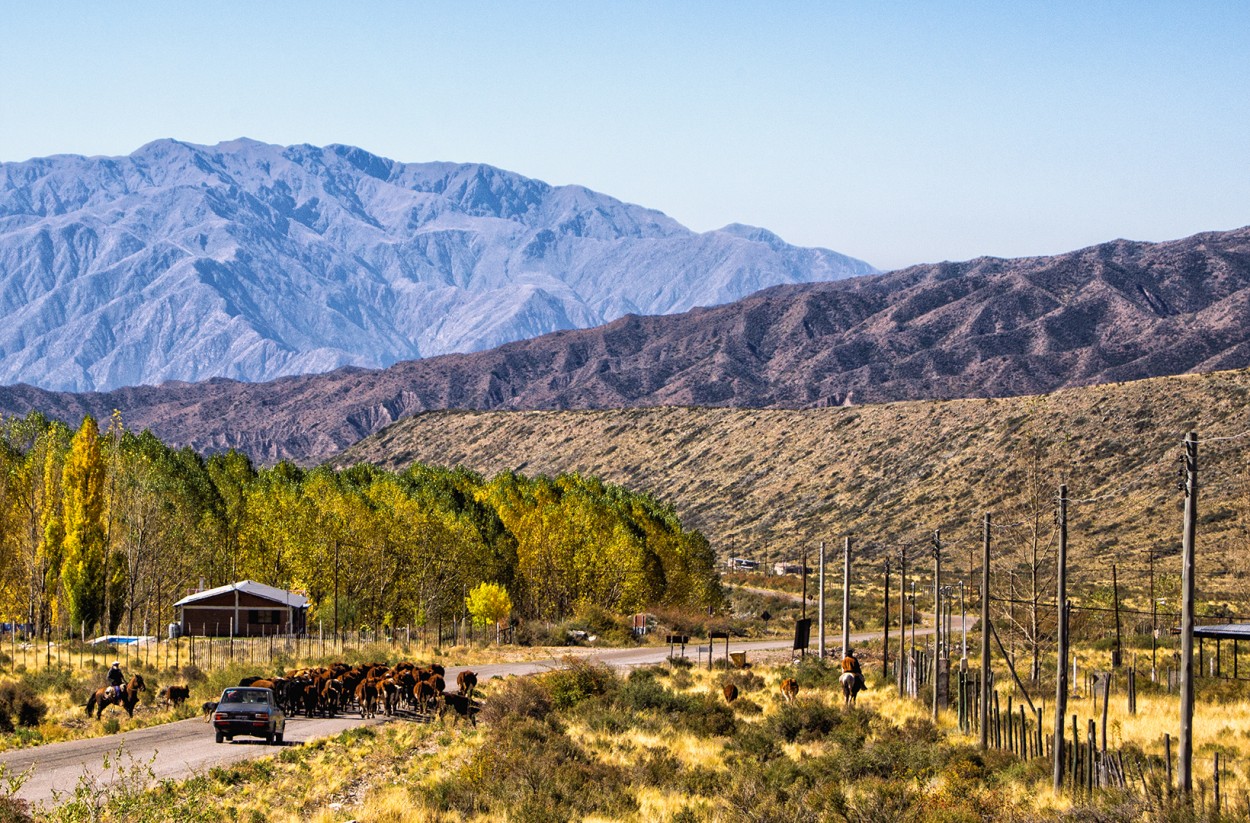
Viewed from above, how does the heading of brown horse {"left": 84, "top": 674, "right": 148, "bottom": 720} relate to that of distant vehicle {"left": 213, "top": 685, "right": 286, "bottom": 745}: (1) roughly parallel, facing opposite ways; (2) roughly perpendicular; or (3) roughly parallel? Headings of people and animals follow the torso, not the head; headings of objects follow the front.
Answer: roughly perpendicular
